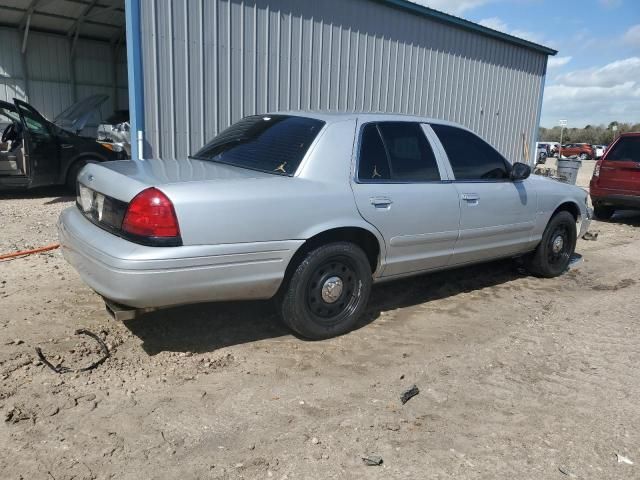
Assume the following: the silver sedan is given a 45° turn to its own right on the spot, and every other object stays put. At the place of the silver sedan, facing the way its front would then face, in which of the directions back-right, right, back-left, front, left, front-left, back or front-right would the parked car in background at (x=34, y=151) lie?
back-left

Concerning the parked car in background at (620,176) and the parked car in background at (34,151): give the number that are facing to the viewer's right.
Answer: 1

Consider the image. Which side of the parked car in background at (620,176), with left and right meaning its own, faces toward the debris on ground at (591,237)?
back

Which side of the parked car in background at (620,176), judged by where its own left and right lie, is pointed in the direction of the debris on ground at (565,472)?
back

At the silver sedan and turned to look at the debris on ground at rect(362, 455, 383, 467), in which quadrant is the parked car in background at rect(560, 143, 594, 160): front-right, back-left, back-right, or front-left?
back-left

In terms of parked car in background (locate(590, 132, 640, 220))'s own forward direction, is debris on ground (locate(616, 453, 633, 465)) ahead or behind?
behind

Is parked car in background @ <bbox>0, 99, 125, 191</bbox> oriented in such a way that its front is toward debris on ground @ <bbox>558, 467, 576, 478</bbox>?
no

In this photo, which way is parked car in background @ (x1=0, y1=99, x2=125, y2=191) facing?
to the viewer's right

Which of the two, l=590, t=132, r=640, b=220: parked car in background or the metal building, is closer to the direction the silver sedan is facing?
the parked car in background

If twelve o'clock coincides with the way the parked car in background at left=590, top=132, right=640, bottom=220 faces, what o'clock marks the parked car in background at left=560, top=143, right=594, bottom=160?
the parked car in background at left=560, top=143, right=594, bottom=160 is roughly at 12 o'clock from the parked car in background at left=590, top=132, right=640, bottom=220.

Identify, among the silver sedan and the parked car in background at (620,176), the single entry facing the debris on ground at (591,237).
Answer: the silver sedan

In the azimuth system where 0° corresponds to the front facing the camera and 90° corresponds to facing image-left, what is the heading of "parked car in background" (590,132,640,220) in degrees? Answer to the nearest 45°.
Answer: approximately 180°

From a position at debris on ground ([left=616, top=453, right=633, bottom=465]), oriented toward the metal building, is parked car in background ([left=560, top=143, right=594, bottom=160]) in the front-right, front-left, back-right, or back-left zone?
front-right

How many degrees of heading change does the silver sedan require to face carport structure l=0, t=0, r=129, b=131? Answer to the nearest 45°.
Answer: approximately 90° to its left

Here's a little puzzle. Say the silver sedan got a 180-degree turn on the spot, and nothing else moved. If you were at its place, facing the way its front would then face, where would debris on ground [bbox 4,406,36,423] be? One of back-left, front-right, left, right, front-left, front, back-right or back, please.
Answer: front

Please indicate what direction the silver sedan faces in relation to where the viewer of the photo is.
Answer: facing away from the viewer and to the right of the viewer

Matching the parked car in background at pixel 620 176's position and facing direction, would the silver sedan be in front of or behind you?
behind

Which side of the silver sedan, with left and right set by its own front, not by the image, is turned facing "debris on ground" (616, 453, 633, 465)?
right

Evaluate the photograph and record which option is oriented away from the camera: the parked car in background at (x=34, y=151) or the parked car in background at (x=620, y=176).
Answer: the parked car in background at (x=620, y=176)
